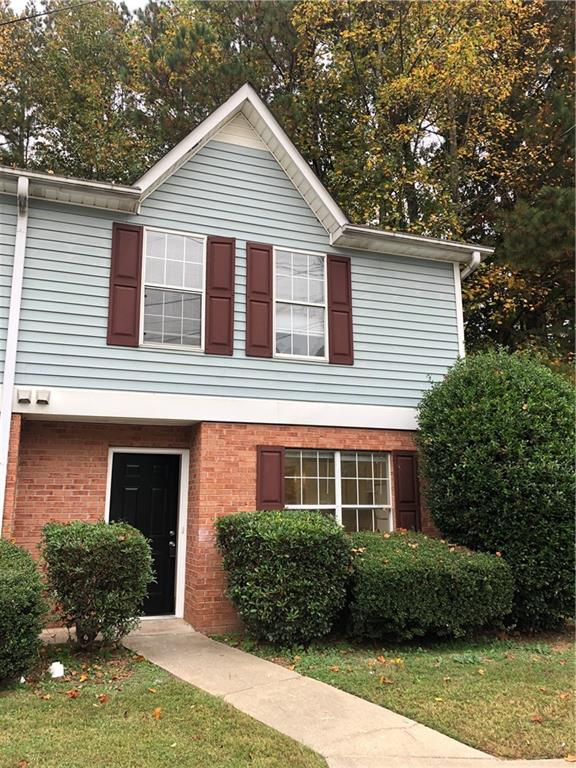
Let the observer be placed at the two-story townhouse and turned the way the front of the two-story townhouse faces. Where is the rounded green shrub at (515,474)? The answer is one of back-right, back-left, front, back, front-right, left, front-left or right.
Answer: left

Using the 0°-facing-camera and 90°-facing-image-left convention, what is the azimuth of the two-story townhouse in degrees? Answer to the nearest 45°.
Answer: approximately 0°
